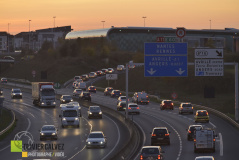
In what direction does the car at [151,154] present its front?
away from the camera

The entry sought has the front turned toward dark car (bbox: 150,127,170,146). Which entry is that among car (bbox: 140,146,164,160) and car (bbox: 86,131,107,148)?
car (bbox: 140,146,164,160)

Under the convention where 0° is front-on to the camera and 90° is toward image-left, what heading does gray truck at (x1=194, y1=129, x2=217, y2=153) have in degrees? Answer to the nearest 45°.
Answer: approximately 180°

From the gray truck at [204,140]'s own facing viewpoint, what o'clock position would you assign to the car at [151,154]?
The car is roughly at 7 o'clock from the gray truck.

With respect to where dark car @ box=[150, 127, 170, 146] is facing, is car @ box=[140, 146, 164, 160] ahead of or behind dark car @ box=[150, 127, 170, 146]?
behind

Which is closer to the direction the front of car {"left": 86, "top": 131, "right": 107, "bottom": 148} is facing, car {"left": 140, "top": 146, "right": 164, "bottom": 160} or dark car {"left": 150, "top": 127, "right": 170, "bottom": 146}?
the car

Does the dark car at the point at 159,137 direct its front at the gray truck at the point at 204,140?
no

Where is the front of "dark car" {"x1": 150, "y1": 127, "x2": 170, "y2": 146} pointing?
away from the camera

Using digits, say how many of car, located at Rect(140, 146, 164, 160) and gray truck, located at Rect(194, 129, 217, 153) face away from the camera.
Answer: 2

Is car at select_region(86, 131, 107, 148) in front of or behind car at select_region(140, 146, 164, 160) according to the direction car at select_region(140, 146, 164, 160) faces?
in front

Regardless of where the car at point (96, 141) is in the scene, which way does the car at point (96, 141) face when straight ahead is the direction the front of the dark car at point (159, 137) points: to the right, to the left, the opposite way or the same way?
the opposite way

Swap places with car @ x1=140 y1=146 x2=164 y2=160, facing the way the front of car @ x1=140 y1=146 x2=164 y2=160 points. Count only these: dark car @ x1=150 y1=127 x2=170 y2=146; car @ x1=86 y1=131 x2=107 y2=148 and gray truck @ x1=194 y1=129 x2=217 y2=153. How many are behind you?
0

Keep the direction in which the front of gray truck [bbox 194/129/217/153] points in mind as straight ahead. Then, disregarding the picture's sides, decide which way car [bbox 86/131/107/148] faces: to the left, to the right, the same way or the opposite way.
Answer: the opposite way

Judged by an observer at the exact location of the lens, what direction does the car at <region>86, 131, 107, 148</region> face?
facing the viewer
